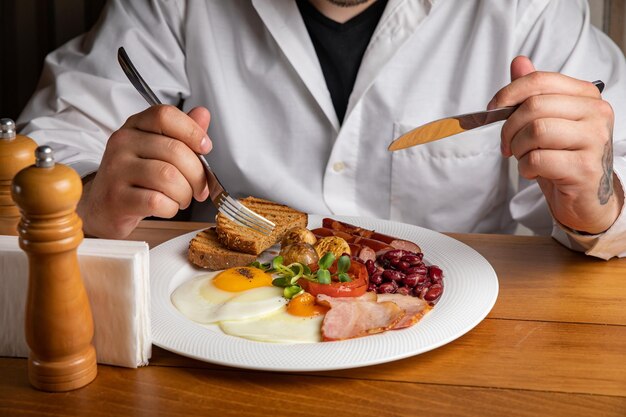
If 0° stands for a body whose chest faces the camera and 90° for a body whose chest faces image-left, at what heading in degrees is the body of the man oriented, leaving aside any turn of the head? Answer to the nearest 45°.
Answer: approximately 0°

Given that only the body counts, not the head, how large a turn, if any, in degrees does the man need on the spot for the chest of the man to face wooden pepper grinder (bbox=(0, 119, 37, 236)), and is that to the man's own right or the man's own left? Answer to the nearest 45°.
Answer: approximately 45° to the man's own right

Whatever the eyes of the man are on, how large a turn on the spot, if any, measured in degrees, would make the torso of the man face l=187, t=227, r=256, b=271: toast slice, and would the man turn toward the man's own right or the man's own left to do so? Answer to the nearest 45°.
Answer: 0° — they already face it

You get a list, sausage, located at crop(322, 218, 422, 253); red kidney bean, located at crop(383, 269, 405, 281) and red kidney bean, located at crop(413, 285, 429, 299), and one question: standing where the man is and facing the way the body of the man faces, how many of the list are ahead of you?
3

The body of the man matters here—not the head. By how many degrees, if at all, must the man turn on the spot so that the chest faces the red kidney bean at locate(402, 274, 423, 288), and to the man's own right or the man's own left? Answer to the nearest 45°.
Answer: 0° — they already face it

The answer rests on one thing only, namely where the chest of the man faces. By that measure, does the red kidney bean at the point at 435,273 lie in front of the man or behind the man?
in front

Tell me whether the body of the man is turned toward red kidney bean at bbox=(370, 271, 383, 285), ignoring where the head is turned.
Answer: yes

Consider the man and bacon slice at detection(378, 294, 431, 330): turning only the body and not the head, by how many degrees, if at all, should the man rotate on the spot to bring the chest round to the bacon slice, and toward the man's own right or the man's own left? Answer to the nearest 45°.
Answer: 0° — they already face it

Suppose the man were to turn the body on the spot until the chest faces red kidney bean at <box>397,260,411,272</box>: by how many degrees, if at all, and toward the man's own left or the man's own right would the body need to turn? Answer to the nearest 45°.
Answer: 0° — they already face it

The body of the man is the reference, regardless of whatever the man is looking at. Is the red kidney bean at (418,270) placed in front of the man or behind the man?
in front

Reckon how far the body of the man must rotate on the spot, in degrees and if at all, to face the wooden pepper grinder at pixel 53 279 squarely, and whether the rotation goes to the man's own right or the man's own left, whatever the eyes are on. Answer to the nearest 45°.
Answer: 0° — they already face it

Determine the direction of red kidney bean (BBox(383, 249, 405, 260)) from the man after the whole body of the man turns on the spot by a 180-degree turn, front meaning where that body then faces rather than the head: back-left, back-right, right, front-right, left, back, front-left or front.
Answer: back

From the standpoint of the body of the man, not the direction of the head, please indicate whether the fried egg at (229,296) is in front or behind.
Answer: in front
